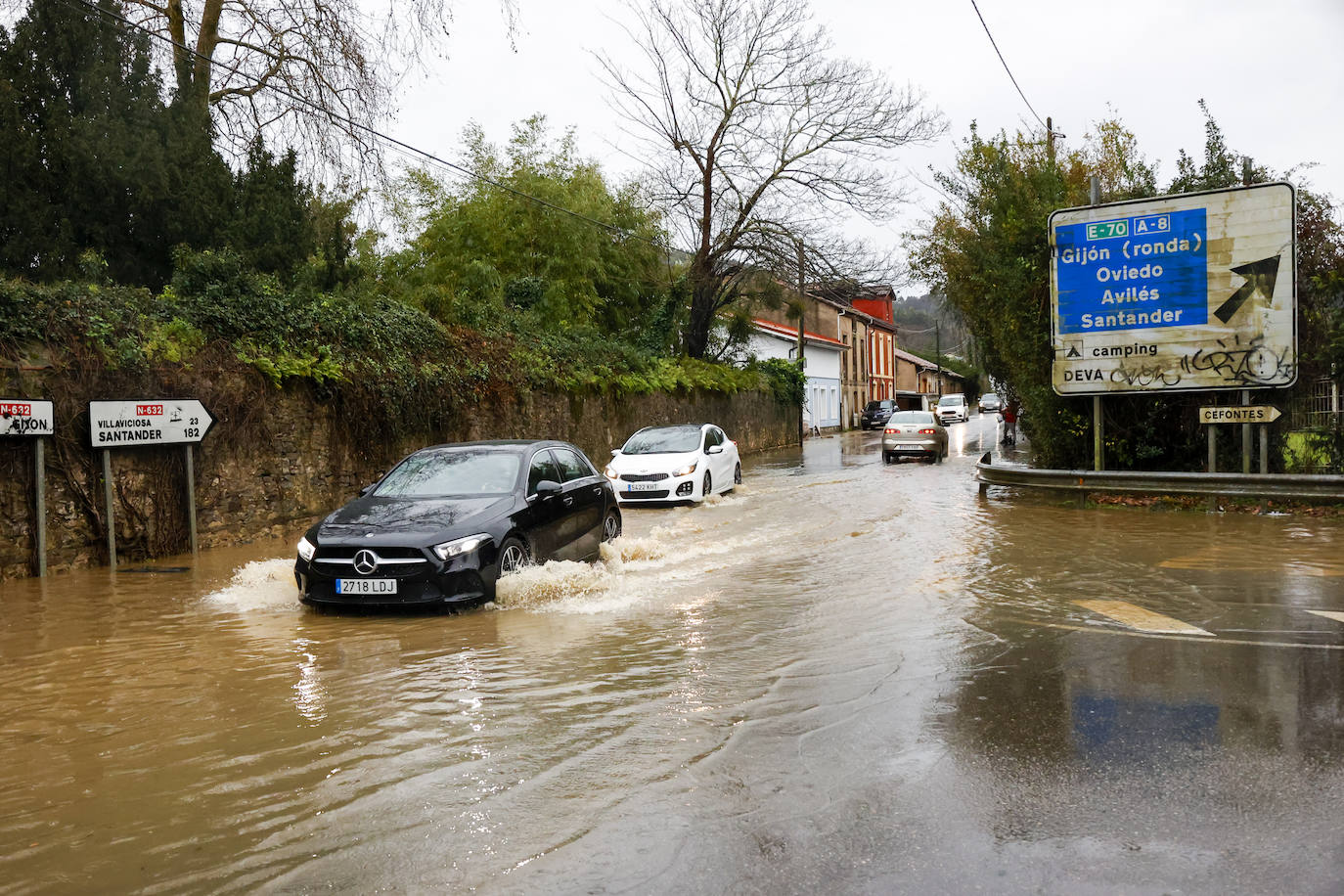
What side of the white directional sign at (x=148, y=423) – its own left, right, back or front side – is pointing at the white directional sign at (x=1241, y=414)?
left

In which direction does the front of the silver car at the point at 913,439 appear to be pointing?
away from the camera

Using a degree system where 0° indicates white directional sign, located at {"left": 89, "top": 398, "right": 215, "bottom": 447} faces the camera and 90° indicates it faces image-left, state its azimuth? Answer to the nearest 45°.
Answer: approximately 0°

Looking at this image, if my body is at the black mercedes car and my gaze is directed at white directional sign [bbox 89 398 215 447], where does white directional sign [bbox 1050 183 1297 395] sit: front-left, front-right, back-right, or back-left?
back-right

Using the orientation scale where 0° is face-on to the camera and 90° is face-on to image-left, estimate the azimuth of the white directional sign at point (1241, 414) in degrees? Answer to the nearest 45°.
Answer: approximately 0°

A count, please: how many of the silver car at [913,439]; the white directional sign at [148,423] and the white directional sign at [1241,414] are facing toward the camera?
2

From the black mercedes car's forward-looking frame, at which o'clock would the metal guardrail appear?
The metal guardrail is roughly at 7 o'clock from the black mercedes car.
